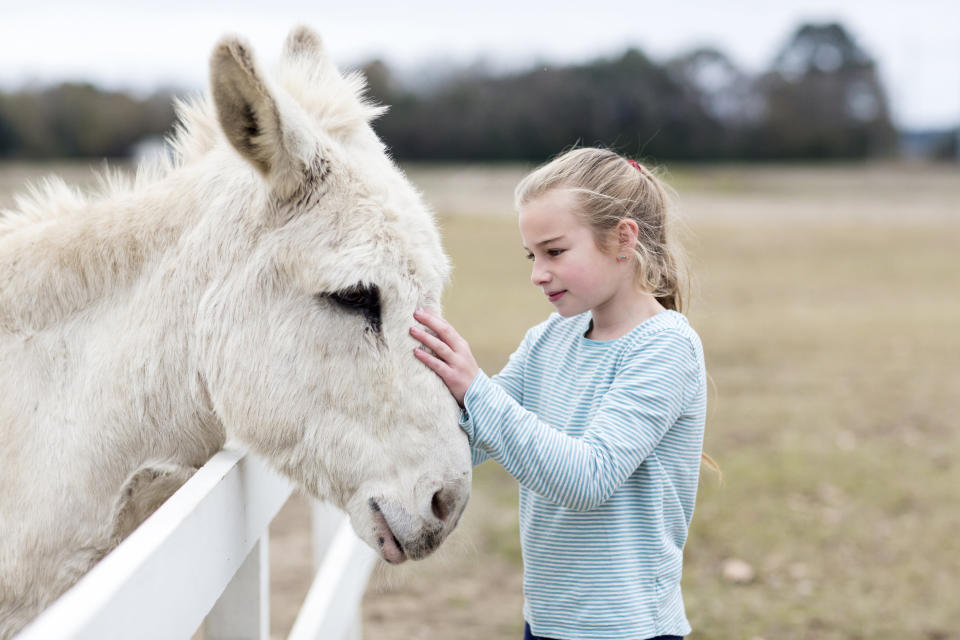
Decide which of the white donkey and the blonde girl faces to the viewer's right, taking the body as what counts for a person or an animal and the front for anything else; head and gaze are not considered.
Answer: the white donkey

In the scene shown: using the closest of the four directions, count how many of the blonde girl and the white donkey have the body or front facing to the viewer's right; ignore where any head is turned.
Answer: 1

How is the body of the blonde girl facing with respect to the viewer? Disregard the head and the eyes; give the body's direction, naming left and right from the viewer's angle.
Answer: facing the viewer and to the left of the viewer

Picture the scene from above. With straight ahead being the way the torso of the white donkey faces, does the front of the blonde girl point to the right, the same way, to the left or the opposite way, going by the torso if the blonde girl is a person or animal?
the opposite way

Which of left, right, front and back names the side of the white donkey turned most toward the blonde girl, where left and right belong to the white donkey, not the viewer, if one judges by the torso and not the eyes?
front

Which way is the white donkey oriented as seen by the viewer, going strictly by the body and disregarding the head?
to the viewer's right

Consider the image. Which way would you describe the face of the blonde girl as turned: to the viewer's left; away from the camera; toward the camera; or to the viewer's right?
to the viewer's left

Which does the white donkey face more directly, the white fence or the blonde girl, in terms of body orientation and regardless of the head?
the blonde girl

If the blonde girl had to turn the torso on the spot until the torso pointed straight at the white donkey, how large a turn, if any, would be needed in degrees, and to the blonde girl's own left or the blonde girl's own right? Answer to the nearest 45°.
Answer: approximately 45° to the blonde girl's own right

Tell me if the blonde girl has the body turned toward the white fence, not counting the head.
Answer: yes
